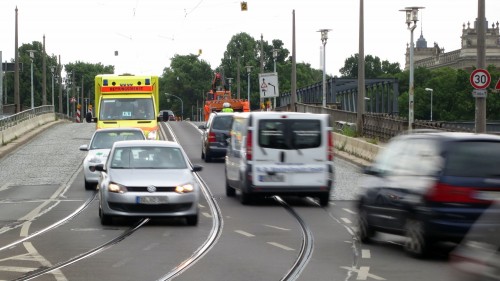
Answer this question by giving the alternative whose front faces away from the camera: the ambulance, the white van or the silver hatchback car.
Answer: the white van

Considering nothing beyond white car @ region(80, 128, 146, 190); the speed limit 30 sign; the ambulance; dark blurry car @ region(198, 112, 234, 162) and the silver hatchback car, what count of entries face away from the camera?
1

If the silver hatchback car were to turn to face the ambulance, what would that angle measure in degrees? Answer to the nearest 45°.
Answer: approximately 180°

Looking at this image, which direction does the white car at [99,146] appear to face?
toward the camera

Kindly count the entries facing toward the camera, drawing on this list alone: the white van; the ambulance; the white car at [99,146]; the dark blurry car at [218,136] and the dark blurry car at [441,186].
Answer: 2

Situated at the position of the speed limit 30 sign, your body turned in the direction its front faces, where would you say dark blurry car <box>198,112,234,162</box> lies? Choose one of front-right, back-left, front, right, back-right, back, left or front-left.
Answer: back-right

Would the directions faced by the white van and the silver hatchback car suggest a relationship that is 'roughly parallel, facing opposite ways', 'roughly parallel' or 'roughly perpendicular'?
roughly parallel, facing opposite ways

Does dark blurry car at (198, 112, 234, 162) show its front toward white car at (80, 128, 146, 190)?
no

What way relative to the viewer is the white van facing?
away from the camera

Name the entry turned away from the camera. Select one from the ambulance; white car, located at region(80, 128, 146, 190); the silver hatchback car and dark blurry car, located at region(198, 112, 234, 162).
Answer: the dark blurry car

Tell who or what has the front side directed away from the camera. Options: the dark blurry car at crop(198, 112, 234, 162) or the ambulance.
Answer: the dark blurry car

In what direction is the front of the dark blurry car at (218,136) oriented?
away from the camera

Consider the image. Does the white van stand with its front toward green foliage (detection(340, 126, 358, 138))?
yes

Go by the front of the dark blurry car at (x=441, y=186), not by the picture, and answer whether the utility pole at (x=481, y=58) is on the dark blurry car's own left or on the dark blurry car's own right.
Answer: on the dark blurry car's own right

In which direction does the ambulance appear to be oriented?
toward the camera

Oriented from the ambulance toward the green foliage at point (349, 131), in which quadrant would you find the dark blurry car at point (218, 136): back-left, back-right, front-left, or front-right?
front-right

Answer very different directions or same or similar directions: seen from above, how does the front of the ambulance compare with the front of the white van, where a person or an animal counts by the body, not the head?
very different directions

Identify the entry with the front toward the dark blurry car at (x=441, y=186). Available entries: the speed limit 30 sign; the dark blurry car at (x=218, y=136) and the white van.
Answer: the speed limit 30 sign
